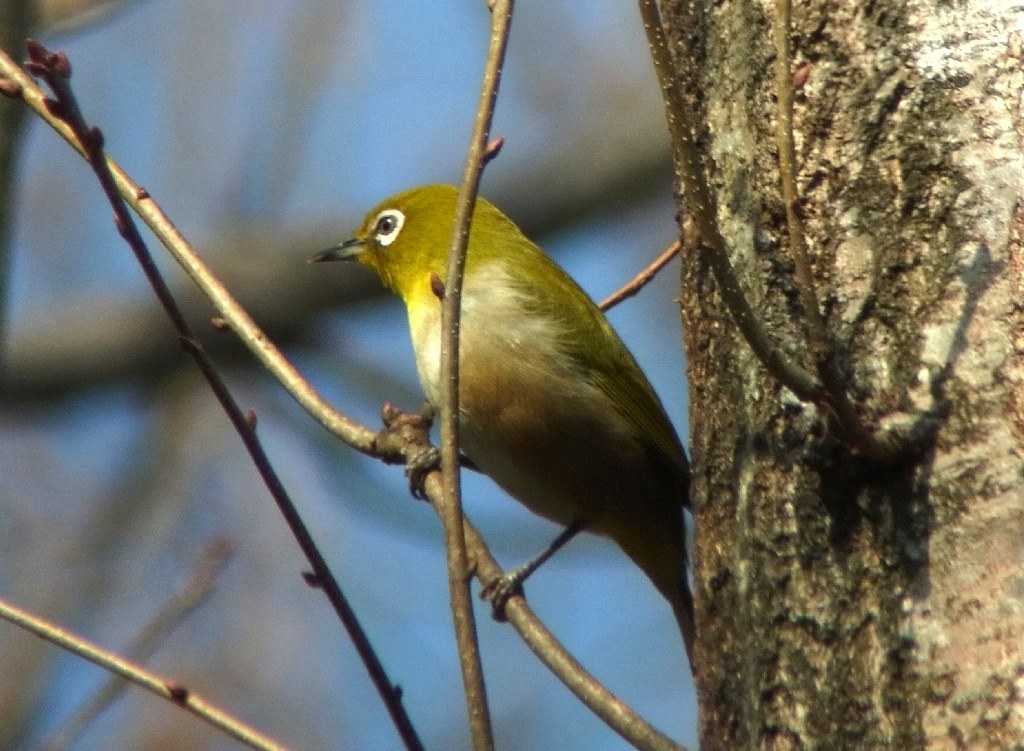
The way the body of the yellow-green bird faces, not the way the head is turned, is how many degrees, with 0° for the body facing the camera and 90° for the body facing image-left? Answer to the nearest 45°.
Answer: approximately 90°

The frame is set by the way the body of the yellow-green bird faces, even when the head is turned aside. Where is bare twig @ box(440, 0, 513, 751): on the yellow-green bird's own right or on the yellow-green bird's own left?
on the yellow-green bird's own left
